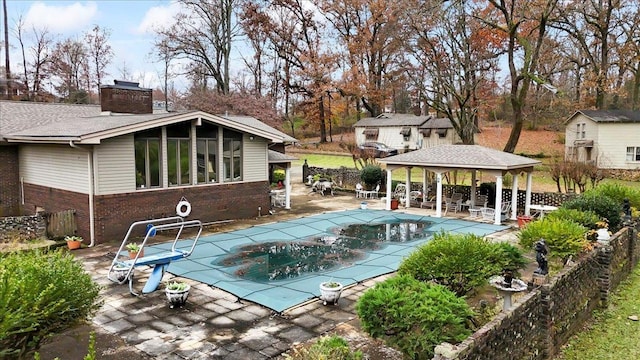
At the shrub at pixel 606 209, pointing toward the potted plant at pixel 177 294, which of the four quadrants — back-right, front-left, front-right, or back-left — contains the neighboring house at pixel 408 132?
back-right

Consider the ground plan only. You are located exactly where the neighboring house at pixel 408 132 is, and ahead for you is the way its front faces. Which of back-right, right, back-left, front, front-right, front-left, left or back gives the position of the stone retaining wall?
front

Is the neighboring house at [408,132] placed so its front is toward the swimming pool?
yes

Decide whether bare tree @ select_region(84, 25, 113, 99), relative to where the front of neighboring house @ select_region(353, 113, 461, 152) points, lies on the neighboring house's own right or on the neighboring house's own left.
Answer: on the neighboring house's own right

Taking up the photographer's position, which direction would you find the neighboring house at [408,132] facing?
facing the viewer

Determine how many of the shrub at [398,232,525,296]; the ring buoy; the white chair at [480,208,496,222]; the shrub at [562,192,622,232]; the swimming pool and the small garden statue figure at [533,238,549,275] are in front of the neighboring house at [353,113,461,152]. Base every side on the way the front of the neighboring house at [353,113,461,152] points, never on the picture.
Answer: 6

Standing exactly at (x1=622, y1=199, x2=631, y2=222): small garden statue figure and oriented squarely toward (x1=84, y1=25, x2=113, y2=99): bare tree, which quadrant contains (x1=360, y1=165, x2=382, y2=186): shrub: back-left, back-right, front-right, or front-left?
front-right

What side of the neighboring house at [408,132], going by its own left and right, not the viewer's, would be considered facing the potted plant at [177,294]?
front

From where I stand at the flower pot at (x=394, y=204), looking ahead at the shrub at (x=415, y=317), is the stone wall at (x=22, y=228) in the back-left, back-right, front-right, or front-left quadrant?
front-right

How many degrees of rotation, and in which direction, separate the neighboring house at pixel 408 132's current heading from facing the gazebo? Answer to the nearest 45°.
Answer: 0° — it already faces it

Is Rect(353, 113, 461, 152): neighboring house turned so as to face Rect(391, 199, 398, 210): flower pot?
yes

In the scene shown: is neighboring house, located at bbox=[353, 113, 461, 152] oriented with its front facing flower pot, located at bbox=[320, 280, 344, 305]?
yes

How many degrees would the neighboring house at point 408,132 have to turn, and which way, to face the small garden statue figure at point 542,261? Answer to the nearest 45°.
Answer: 0° — it already faces it

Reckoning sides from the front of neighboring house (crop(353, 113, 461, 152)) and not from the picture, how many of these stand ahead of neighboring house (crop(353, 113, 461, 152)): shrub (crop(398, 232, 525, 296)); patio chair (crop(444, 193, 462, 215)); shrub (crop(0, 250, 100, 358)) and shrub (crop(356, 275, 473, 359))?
4

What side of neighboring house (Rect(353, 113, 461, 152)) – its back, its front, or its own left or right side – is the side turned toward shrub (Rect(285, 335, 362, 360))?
front

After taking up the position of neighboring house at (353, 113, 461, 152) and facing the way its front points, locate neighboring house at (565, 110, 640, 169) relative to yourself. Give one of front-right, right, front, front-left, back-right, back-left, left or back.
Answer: front-left

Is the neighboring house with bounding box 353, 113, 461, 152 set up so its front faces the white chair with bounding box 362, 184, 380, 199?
yes

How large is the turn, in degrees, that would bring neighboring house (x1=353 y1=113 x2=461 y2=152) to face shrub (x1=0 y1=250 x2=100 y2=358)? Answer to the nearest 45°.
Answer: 0° — it already faces it

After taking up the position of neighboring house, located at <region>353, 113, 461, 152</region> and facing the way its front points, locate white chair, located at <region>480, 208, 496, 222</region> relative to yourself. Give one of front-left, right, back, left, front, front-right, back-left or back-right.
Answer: front

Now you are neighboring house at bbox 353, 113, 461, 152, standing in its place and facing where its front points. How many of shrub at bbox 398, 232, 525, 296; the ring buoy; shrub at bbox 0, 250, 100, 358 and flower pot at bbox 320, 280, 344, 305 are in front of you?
4
